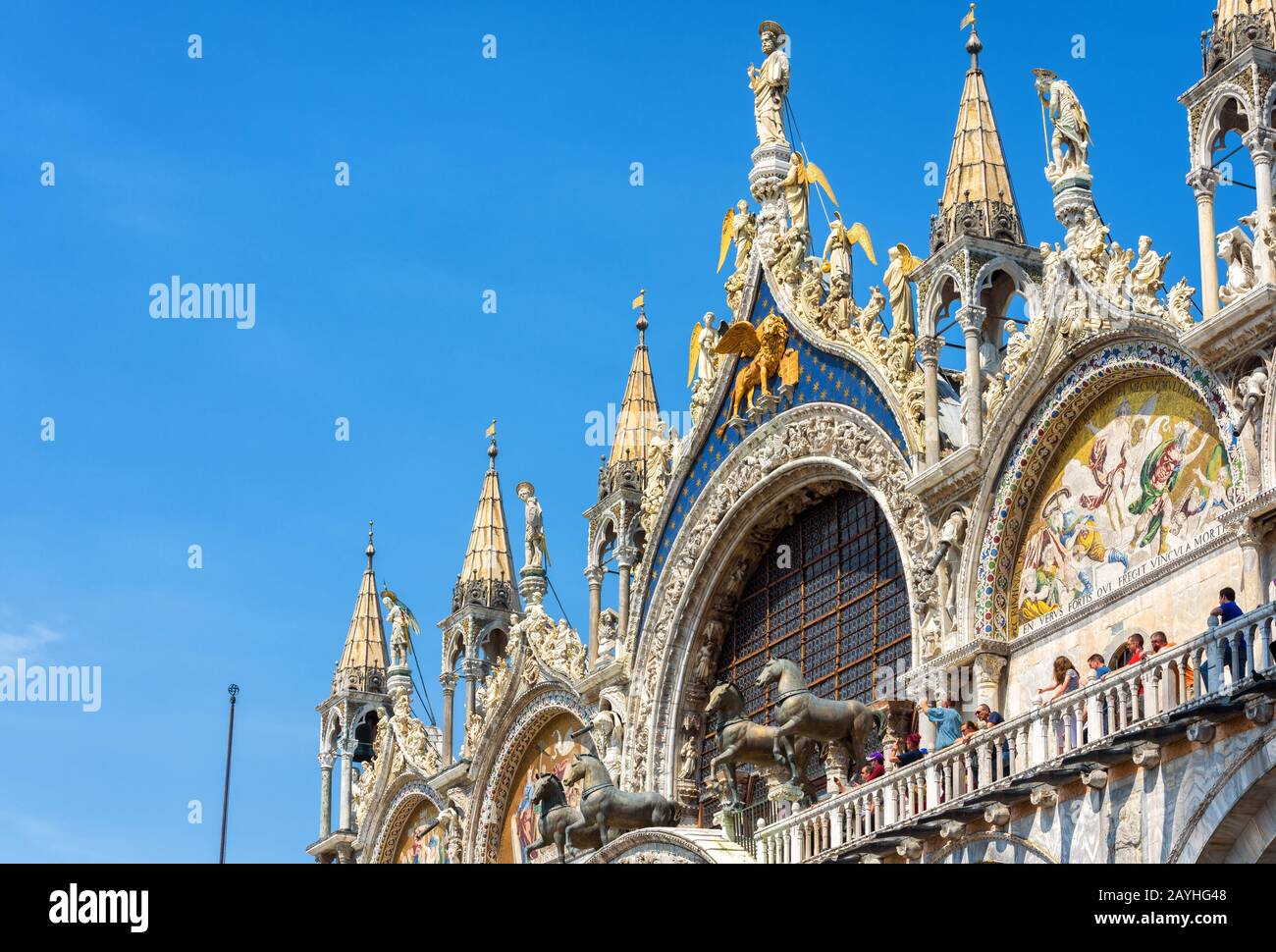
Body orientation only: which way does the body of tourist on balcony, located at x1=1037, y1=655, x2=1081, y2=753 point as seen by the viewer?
to the viewer's left

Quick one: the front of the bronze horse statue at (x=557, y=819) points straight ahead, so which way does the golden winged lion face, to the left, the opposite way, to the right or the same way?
to the left

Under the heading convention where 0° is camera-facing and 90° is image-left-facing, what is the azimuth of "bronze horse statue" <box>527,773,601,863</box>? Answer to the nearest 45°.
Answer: approximately 45°

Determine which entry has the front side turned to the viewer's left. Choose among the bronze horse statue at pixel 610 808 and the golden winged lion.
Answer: the bronze horse statue

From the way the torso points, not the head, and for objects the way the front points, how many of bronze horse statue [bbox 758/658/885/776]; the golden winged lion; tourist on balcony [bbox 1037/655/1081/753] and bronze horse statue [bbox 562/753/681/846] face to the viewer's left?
3

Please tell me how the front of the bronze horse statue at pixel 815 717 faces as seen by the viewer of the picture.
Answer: facing to the left of the viewer

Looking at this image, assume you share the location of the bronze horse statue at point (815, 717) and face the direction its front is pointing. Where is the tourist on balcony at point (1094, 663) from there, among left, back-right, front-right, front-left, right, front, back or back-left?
back-left

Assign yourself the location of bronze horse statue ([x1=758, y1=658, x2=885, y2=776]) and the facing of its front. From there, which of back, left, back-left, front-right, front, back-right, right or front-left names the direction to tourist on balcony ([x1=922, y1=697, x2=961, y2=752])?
back-left
